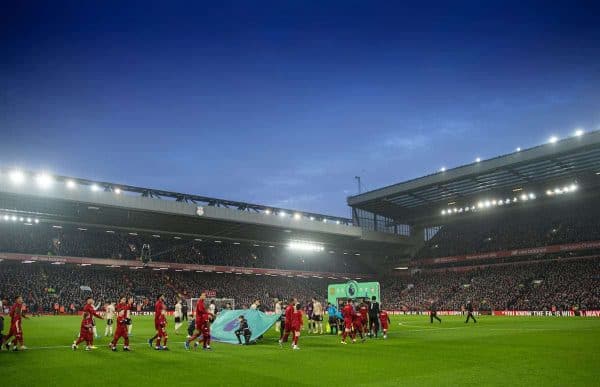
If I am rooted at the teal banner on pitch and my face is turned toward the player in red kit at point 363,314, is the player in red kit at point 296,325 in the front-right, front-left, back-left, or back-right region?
front-right

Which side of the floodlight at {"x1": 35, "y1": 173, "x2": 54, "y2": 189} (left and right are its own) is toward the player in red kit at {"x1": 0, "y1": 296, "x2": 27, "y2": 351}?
front

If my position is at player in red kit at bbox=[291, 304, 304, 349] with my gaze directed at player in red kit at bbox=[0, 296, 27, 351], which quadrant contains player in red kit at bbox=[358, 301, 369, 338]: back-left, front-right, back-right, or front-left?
back-right

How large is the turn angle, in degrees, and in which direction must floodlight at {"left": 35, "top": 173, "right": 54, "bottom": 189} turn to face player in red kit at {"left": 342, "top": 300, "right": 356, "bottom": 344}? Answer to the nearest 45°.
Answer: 0° — it already faces them

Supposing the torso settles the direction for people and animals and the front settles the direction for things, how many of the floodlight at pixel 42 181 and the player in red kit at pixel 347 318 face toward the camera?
1

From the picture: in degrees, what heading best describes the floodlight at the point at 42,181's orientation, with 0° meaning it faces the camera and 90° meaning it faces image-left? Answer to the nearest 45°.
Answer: approximately 0°
